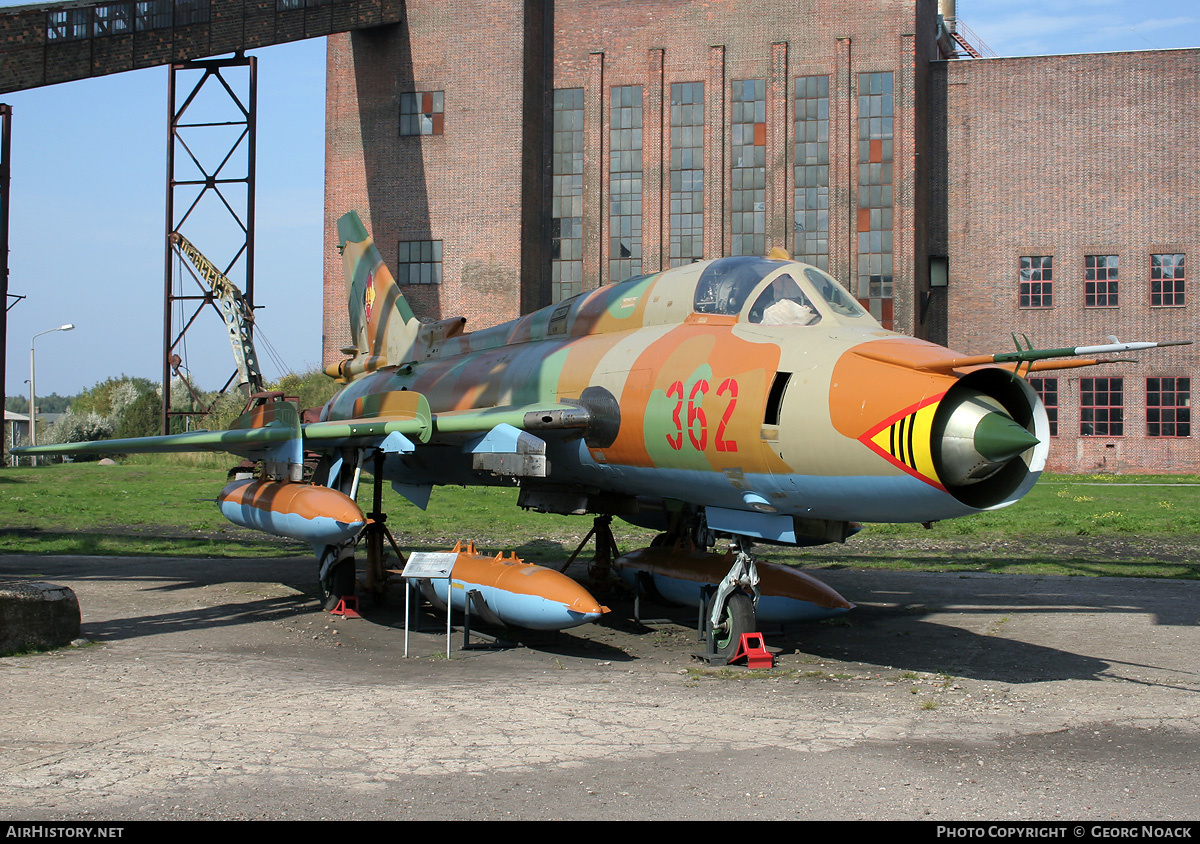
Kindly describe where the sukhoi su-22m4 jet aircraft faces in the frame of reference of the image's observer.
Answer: facing the viewer and to the right of the viewer

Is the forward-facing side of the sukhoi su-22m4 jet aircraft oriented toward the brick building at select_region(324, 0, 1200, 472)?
no

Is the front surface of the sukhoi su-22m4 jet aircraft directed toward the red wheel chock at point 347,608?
no
